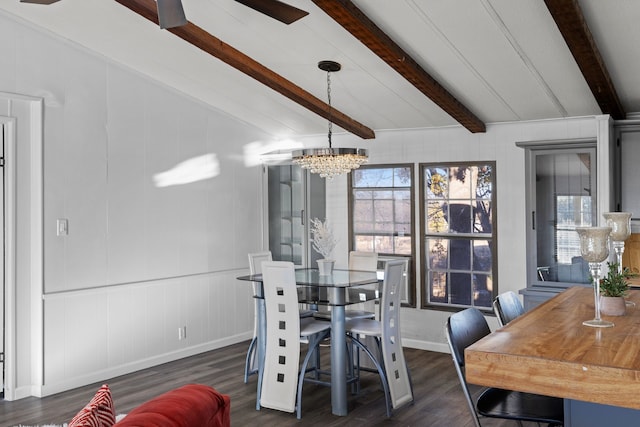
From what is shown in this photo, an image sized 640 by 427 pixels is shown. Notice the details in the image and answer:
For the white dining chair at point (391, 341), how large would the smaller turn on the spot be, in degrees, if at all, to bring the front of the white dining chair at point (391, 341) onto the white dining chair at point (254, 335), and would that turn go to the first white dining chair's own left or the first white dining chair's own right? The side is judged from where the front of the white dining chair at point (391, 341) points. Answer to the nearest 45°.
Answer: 0° — it already faces it

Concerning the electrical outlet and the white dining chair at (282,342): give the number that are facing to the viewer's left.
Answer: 0

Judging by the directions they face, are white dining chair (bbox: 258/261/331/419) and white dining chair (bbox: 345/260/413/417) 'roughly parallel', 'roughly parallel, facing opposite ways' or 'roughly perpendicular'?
roughly perpendicular

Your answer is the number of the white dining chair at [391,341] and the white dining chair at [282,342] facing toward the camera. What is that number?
0

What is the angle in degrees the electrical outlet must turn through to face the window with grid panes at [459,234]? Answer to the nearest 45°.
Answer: approximately 45° to its left

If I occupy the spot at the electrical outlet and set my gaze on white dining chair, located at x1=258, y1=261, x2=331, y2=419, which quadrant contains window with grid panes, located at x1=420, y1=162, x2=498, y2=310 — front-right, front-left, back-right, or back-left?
front-left

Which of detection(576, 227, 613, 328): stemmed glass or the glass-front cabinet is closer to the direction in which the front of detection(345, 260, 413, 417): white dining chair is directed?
the glass-front cabinet

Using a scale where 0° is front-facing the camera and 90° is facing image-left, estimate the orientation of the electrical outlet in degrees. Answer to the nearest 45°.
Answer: approximately 315°

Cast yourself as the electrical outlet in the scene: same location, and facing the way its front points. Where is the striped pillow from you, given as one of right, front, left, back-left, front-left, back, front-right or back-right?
front-right

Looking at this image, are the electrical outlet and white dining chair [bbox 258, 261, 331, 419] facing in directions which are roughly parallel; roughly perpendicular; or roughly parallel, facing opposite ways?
roughly perpendicular

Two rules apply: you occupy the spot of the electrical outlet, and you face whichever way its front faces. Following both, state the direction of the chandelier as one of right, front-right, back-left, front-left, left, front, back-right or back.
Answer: front

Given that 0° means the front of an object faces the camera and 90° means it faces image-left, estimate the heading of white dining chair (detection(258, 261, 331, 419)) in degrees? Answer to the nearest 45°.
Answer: approximately 225°

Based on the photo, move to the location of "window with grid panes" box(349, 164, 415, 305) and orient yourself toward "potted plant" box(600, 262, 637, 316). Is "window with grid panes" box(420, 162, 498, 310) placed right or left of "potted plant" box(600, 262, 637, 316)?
left

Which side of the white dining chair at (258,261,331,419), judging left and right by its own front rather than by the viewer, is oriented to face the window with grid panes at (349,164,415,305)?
front
